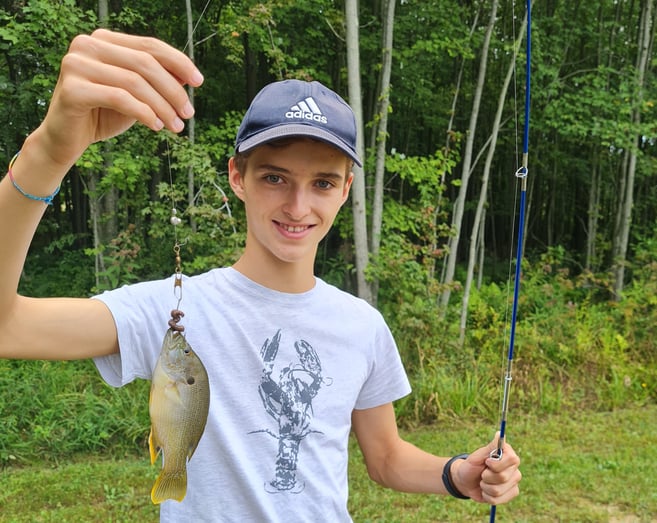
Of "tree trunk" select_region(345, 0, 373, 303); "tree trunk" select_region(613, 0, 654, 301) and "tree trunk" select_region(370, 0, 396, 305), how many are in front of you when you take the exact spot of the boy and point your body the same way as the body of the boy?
0

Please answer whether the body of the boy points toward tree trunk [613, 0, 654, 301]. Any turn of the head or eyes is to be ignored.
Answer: no

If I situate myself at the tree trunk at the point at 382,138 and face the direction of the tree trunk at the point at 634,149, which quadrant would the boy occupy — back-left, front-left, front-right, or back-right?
back-right

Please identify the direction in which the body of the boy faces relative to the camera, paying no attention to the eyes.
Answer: toward the camera

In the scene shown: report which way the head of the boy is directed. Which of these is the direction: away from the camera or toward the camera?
toward the camera

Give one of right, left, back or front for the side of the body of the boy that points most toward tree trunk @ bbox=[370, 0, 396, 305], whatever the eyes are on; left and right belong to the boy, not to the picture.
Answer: back

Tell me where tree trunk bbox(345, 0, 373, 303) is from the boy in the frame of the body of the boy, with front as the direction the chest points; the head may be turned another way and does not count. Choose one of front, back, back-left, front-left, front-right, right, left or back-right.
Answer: back

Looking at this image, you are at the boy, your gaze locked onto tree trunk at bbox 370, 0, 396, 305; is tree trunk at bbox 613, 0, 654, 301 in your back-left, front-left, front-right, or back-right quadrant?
front-right
